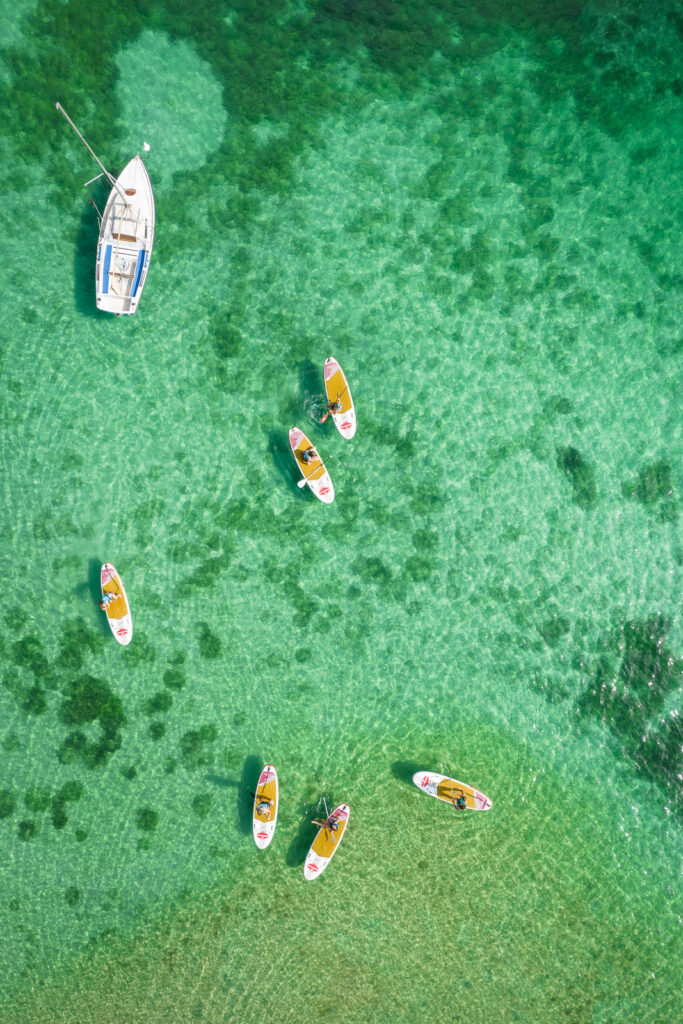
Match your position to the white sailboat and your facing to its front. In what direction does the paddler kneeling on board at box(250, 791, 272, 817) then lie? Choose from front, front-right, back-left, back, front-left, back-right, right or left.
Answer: back-right

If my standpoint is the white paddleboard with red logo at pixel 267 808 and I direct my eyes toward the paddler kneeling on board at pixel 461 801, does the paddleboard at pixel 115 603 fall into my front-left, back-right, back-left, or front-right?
back-left

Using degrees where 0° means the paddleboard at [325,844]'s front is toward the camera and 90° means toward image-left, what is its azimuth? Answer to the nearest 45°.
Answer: approximately 45°

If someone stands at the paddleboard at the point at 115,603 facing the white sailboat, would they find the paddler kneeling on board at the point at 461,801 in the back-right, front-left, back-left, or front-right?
back-right

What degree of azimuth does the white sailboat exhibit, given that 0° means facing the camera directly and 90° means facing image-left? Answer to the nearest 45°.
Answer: approximately 180°

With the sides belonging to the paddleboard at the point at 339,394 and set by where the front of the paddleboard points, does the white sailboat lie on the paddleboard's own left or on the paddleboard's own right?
on the paddleboard's own right

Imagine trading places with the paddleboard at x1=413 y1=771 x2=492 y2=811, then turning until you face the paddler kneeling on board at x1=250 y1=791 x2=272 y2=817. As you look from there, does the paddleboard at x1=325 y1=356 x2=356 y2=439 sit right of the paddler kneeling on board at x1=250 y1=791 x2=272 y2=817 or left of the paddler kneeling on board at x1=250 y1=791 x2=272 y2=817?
right
